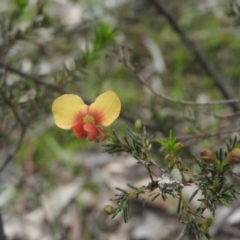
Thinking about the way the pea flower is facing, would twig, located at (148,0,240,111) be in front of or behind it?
behind

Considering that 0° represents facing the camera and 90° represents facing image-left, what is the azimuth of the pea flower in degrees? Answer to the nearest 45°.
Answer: approximately 0°
